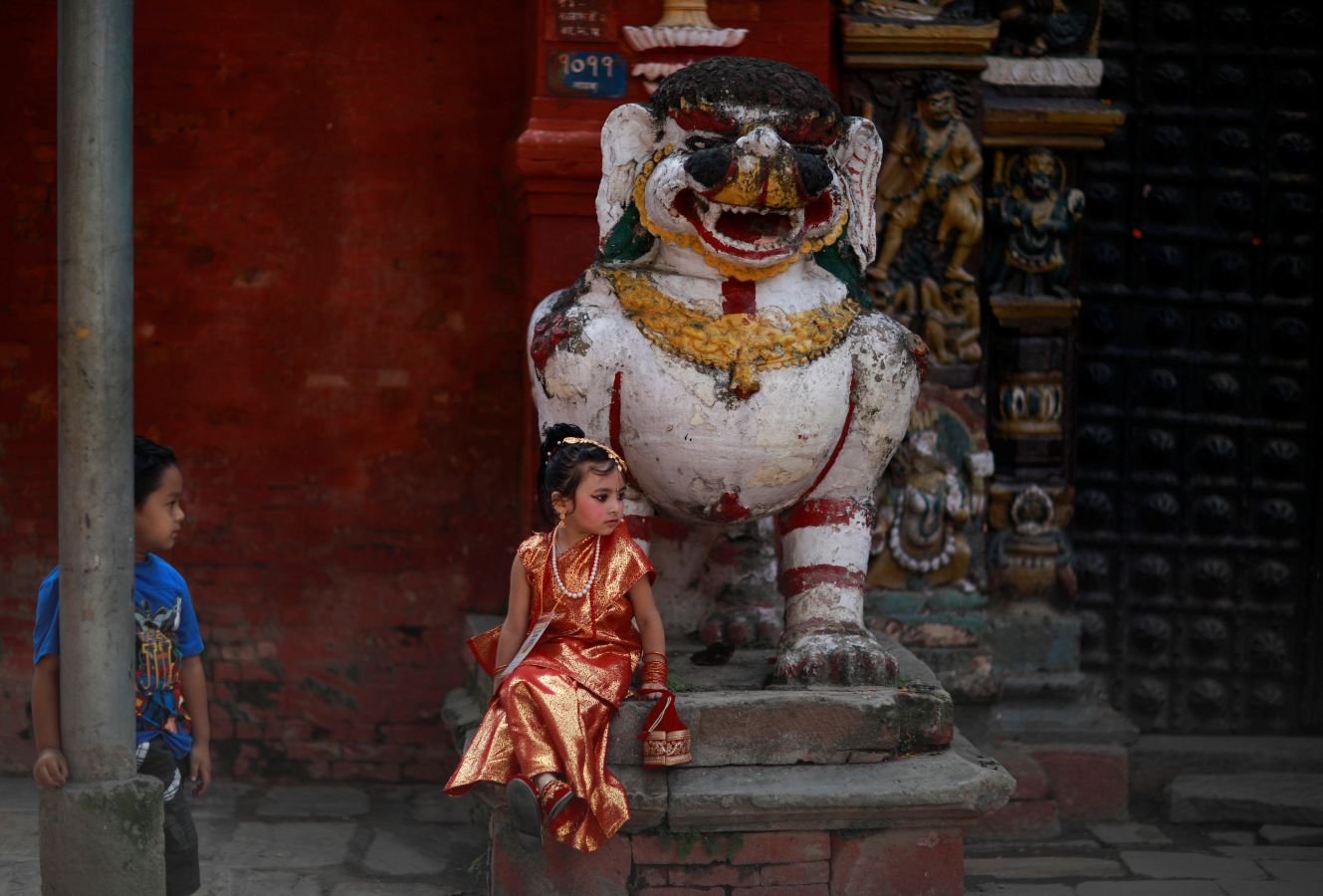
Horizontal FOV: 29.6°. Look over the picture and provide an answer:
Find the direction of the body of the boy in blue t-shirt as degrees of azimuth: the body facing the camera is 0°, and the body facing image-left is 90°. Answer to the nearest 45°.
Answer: approximately 315°

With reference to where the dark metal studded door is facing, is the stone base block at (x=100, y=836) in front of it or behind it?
in front

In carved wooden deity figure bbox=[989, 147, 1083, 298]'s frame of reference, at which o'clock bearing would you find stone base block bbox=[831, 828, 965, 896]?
The stone base block is roughly at 12 o'clock from the carved wooden deity figure.

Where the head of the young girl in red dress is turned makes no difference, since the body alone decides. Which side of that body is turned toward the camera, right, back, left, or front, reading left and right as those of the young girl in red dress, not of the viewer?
front

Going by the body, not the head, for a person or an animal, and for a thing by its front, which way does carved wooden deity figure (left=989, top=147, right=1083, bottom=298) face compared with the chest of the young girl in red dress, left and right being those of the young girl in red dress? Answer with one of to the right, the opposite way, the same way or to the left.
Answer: the same way

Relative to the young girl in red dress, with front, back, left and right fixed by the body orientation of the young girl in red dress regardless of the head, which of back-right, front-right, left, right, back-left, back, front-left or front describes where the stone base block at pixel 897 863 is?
left

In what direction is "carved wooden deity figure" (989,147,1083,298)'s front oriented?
toward the camera

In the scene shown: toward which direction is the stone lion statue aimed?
toward the camera

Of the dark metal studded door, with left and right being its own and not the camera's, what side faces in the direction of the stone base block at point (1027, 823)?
front

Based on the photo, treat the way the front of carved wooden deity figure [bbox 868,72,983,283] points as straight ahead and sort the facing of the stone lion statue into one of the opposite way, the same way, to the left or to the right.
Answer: the same way

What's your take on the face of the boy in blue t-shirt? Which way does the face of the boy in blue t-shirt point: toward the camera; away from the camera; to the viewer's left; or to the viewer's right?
to the viewer's right

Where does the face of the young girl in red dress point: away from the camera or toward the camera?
toward the camera

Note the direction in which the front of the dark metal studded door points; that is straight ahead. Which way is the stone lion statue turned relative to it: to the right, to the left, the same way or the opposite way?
the same way

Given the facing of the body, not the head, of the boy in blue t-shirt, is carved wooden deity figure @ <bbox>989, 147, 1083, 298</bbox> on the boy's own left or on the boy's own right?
on the boy's own left

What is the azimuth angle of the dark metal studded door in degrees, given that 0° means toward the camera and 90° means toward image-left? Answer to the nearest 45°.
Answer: approximately 0°

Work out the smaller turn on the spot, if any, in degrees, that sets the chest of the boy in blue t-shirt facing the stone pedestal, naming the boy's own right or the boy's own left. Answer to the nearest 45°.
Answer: approximately 45° to the boy's own left

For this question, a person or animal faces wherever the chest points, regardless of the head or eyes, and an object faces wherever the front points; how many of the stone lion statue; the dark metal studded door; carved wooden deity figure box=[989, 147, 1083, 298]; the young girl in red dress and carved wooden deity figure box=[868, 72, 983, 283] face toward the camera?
5

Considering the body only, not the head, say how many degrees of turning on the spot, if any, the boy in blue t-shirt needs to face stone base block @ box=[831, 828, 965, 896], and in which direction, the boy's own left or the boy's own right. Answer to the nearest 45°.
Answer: approximately 45° to the boy's own left
